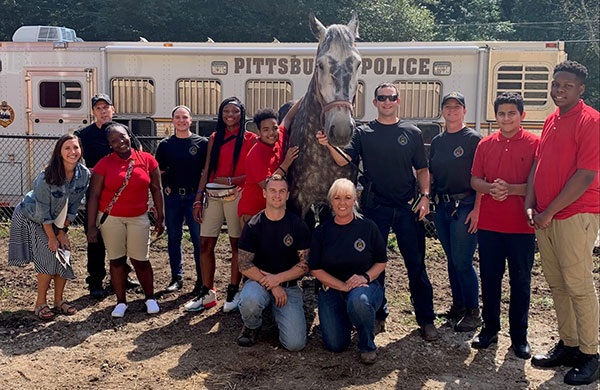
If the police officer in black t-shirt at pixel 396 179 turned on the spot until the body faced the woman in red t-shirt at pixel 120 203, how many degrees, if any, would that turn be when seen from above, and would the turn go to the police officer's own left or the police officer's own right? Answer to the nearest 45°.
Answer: approximately 90° to the police officer's own right

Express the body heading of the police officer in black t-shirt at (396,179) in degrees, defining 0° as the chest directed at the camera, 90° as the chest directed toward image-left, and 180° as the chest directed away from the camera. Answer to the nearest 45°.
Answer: approximately 0°

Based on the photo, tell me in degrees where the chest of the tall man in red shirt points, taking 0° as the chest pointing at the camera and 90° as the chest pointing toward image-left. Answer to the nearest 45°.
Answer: approximately 45°

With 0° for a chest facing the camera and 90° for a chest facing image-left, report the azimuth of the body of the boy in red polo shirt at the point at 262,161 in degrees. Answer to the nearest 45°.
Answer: approximately 315°

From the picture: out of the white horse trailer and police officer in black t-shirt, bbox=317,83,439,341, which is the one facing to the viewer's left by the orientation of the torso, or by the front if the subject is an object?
the white horse trailer

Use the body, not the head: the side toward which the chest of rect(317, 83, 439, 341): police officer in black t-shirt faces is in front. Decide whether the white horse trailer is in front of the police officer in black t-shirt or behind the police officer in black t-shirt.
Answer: behind

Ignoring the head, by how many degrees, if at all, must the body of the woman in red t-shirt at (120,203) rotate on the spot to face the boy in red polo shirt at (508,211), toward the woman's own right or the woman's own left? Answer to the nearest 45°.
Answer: approximately 45° to the woman's own left

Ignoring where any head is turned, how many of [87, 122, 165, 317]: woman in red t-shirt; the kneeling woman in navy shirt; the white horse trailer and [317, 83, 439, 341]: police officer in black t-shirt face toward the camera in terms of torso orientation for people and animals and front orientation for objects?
3

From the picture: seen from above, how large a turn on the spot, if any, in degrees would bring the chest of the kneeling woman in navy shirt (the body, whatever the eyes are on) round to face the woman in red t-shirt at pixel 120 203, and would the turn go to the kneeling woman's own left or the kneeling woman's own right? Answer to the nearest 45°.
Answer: approximately 90° to the kneeling woman's own right

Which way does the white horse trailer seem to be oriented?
to the viewer's left
